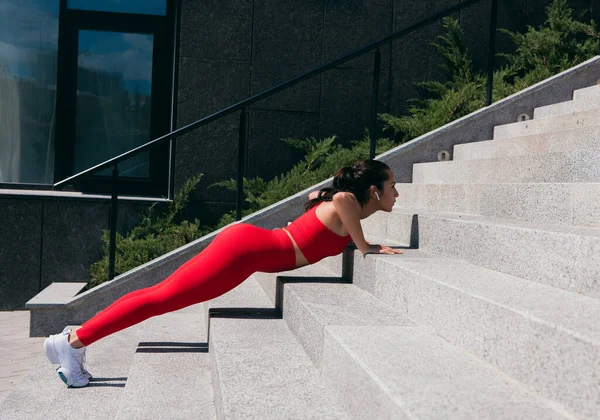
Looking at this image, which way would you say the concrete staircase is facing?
to the viewer's left

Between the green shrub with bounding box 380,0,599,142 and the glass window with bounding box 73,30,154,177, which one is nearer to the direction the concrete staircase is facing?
the glass window

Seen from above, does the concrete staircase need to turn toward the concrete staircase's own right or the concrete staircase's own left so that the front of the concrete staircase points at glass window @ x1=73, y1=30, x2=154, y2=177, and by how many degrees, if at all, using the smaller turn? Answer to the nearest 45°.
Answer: approximately 45° to the concrete staircase's own right

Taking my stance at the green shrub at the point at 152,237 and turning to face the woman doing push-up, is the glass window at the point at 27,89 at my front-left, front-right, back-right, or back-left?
back-right

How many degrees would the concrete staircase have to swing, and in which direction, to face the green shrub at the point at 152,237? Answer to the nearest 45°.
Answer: approximately 45° to its right

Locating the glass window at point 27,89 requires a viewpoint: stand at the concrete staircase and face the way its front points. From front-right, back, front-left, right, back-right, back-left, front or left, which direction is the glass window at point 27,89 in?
front-right

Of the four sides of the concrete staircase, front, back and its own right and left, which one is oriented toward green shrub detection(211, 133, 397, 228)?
right
